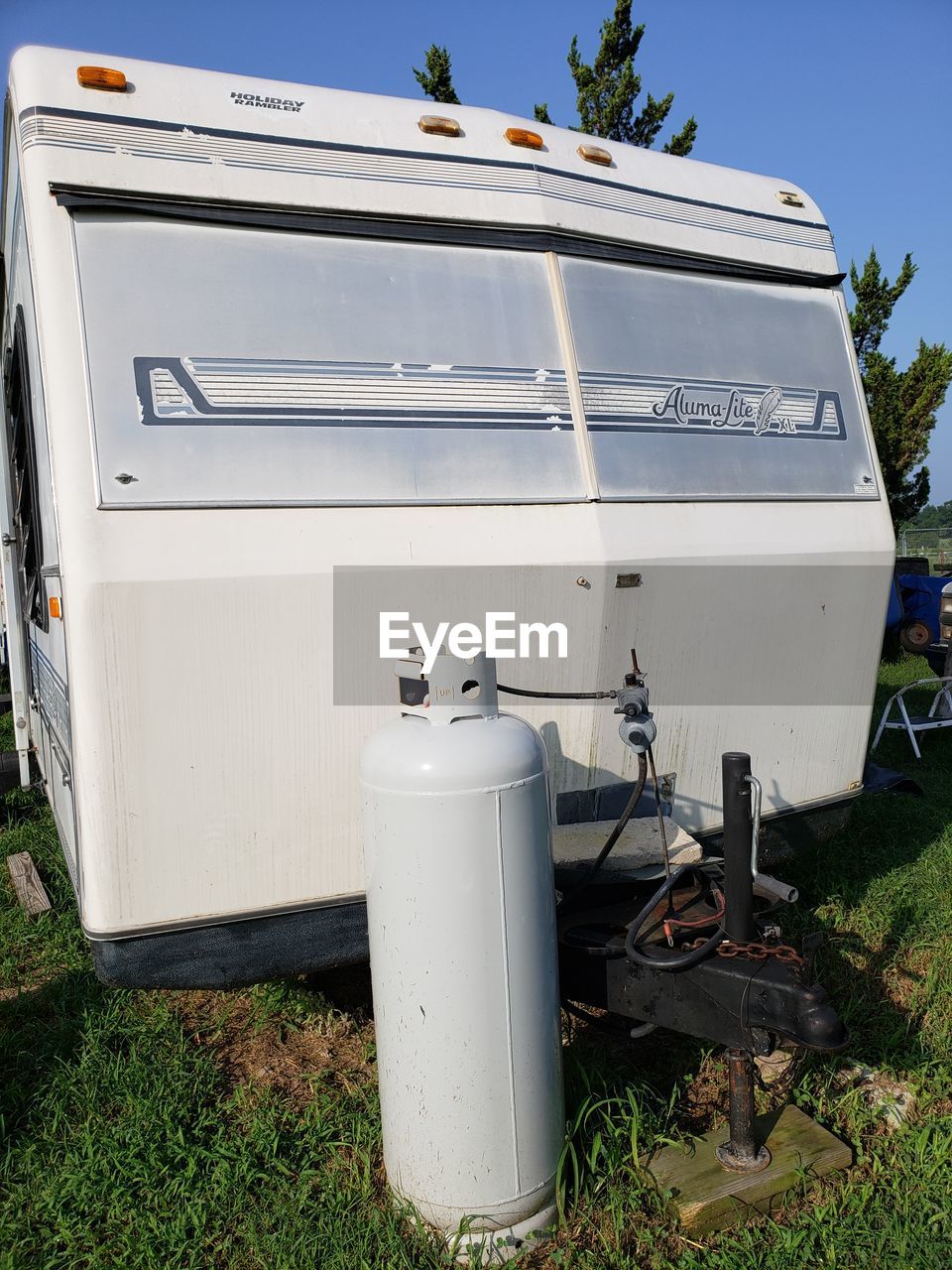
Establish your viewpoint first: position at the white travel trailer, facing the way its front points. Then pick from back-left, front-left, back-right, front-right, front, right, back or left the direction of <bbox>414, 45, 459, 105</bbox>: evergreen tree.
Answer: back-left

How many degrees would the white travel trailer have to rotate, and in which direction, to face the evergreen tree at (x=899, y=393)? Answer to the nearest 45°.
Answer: approximately 90° to its left

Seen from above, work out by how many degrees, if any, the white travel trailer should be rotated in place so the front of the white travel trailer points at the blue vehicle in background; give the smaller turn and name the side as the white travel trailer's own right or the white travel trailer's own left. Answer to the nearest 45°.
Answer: approximately 90° to the white travel trailer's own left

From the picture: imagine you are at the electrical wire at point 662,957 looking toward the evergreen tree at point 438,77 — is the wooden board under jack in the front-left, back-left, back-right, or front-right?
back-right

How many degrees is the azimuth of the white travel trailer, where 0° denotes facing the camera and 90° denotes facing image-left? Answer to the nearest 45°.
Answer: approximately 315°

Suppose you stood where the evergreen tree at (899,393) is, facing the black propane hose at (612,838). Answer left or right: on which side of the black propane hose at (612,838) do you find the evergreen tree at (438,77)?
right
